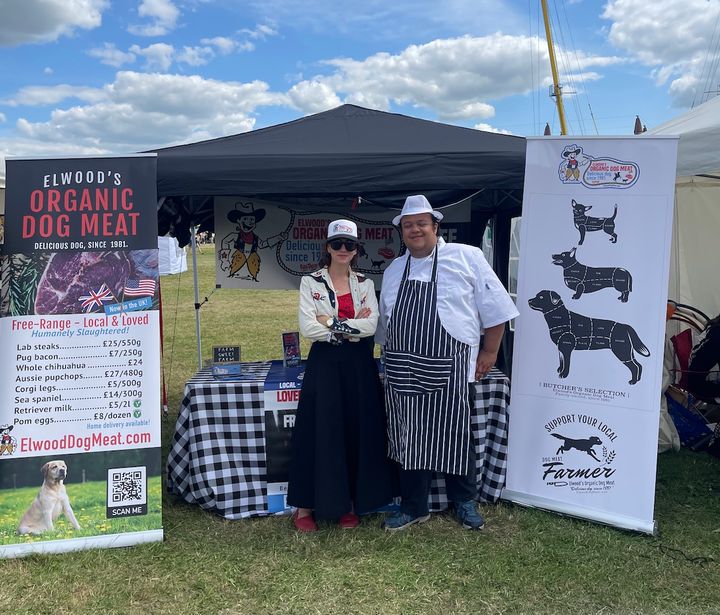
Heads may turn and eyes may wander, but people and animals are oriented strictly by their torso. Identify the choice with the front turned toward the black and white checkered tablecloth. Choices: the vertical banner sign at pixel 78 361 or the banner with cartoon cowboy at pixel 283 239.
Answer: the banner with cartoon cowboy

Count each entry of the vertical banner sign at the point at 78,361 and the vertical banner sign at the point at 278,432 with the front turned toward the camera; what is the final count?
2

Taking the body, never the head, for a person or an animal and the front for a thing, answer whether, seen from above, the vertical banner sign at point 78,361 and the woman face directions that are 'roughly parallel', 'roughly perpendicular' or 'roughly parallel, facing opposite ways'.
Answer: roughly parallel

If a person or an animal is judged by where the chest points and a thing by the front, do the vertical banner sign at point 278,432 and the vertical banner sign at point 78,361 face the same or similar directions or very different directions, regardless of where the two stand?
same or similar directions

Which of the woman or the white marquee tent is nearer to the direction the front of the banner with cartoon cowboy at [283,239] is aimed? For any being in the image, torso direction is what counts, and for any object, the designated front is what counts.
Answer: the woman

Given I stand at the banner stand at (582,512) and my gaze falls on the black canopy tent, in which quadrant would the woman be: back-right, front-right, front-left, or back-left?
front-left

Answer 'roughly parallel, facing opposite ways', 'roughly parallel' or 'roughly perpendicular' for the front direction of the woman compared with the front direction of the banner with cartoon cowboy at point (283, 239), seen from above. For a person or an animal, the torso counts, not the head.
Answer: roughly parallel

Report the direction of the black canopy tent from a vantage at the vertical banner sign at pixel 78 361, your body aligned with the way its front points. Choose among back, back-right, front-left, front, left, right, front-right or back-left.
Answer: left

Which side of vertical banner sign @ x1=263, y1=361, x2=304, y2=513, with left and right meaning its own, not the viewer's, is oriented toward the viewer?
front

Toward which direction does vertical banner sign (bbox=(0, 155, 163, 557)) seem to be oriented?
toward the camera

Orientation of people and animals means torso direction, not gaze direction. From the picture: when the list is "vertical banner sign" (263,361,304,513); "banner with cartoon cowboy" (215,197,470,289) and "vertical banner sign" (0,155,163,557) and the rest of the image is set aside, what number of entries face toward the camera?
3

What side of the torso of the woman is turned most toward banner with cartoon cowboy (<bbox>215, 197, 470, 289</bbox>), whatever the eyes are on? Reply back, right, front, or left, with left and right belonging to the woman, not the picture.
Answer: back

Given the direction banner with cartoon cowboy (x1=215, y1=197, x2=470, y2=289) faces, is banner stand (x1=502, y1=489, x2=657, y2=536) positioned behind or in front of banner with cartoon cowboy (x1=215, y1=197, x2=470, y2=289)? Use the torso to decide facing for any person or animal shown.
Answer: in front

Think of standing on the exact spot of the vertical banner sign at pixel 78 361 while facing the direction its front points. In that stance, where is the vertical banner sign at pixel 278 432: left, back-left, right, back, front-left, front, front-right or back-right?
left

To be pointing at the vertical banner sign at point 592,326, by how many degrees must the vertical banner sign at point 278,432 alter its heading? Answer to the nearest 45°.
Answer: approximately 90° to its left

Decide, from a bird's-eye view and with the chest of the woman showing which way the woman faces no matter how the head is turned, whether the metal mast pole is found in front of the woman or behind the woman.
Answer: behind
